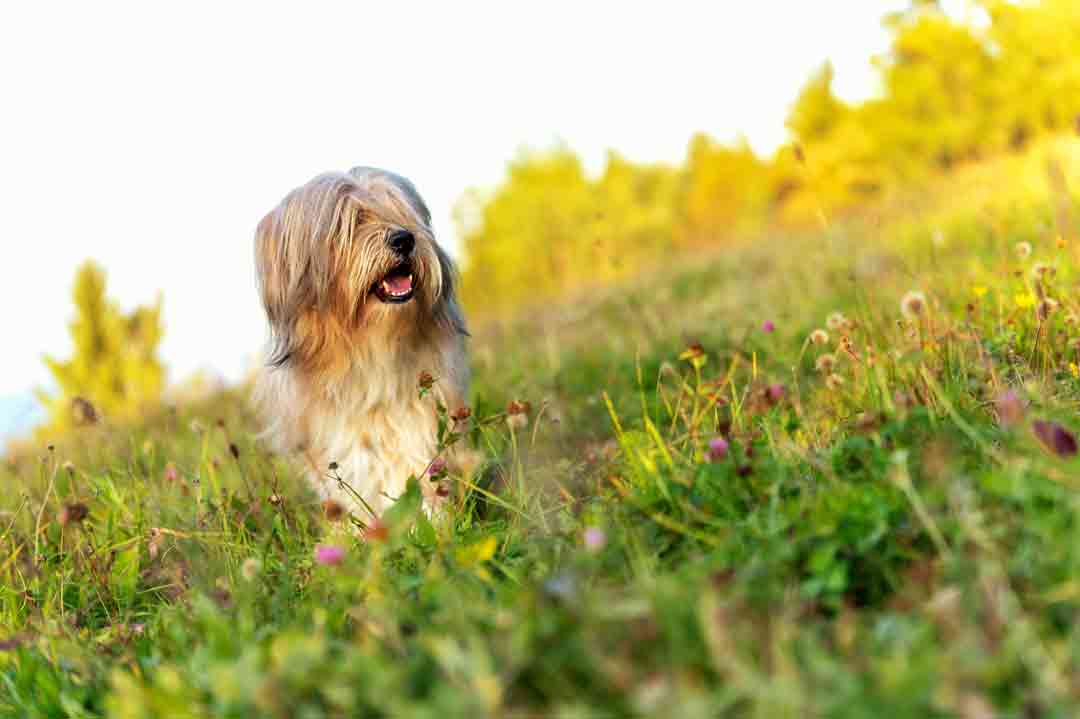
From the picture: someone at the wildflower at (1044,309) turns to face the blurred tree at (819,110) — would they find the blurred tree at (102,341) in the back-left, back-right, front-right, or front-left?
front-left

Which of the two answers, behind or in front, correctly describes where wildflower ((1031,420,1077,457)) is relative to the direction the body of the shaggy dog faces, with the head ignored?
in front

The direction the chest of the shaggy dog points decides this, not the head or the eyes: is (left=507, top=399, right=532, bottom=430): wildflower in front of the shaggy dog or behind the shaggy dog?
in front

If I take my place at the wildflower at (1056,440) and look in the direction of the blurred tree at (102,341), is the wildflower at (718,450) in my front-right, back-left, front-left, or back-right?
front-left

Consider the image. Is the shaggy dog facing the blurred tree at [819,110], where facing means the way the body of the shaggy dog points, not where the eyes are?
no

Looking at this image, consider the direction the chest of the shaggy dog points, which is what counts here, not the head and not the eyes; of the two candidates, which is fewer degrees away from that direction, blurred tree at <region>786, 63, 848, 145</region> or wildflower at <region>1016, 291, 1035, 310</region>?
the wildflower

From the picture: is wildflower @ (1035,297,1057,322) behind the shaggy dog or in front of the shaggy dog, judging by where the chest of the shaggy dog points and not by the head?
behind

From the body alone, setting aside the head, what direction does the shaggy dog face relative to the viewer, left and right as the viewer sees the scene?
facing the viewer and to the right of the viewer
